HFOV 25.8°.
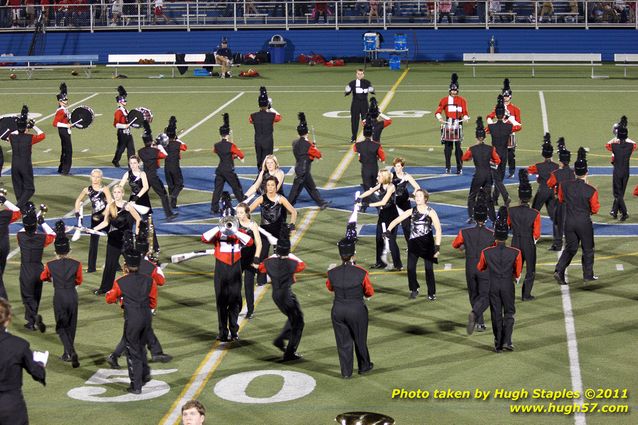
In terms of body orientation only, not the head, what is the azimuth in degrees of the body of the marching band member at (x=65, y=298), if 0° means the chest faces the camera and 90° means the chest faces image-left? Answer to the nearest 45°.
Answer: approximately 180°

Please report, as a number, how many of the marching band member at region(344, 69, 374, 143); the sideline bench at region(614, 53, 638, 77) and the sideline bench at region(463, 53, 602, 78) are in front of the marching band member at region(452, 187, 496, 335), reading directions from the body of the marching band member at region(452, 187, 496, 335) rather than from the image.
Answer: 3

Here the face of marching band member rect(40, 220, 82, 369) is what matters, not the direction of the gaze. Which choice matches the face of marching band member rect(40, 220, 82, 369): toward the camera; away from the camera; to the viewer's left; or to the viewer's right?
away from the camera

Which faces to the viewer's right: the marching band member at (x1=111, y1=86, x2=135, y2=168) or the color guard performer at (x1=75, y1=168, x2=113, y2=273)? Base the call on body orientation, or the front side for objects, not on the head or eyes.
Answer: the marching band member

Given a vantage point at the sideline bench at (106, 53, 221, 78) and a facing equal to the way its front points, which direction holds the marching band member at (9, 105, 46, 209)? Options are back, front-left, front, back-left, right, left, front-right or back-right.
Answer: front

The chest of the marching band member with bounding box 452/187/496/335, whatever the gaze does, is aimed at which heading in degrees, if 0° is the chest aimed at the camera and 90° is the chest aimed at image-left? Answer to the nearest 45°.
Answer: approximately 180°

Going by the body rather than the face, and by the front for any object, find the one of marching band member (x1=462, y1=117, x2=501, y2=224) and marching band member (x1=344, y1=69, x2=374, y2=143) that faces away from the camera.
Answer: marching band member (x1=462, y1=117, x2=501, y2=224)

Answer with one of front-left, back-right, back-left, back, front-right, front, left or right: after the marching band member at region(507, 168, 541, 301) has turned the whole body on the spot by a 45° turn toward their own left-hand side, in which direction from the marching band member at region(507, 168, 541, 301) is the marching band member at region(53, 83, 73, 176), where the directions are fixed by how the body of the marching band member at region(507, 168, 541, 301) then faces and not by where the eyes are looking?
front

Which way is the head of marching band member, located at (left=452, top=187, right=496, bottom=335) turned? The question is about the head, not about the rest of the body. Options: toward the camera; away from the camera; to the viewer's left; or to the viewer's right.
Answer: away from the camera

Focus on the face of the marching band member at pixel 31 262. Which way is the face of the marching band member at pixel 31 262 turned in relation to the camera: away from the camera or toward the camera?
away from the camera

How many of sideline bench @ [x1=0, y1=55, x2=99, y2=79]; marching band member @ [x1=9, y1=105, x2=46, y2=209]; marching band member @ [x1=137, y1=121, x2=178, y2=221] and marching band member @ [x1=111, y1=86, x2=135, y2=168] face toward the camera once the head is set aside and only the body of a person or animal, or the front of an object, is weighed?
1

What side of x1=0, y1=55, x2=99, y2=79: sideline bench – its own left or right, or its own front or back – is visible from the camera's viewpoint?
front

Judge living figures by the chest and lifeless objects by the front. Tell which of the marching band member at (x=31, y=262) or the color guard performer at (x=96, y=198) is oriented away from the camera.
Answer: the marching band member

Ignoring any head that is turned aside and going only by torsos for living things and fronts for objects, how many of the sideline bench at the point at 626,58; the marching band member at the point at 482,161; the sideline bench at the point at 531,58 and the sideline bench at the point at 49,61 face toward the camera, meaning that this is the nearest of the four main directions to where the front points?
3

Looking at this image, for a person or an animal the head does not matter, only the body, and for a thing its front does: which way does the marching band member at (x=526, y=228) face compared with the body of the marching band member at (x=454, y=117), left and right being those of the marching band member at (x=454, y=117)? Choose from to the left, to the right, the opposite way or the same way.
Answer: the opposite way

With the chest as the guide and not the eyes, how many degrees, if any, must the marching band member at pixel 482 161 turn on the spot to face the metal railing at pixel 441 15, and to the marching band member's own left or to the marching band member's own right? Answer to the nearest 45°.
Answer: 0° — they already face it

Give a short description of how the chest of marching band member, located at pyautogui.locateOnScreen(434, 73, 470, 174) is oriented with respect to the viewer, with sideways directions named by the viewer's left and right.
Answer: facing the viewer

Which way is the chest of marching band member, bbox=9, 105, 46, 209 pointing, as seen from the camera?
away from the camera

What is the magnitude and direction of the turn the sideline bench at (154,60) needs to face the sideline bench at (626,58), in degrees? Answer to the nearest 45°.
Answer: approximately 90° to its left
